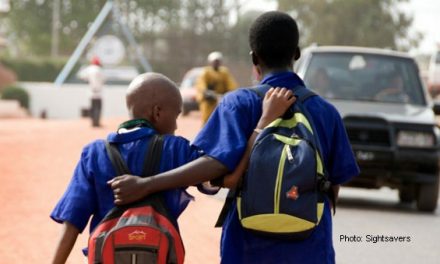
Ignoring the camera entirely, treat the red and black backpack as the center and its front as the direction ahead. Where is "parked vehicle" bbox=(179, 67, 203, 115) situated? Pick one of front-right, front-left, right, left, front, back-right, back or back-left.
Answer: back

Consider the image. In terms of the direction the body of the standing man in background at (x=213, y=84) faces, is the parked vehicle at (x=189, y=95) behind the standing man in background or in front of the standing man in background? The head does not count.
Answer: behind

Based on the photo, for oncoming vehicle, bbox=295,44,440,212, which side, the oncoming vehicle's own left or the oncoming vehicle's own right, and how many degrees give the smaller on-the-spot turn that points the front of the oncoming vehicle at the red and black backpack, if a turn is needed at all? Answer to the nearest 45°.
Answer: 0° — it already faces it

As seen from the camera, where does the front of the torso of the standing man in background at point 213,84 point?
toward the camera

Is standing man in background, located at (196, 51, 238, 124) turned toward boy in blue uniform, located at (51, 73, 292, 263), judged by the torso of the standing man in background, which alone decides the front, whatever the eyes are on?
yes

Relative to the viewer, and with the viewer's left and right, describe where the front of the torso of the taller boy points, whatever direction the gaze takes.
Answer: facing away from the viewer

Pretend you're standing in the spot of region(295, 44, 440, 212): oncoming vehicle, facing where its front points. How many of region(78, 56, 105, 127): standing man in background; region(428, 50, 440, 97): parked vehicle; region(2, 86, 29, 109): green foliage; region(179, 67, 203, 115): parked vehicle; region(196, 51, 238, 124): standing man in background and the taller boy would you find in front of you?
1

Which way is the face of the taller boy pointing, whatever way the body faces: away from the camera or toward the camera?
away from the camera

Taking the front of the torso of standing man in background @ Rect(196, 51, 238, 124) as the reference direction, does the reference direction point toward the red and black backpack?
yes

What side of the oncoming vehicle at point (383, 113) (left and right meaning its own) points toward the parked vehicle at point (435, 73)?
back

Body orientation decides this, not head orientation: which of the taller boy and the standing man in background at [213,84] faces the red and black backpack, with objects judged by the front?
the standing man in background

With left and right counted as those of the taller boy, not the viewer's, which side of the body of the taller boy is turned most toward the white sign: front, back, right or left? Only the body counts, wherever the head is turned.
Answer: front

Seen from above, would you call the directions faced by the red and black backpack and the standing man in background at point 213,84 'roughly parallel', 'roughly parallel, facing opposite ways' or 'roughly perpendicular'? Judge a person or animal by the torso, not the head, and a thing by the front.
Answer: roughly parallel

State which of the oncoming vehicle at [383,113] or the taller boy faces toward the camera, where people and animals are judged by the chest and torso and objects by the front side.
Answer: the oncoming vehicle

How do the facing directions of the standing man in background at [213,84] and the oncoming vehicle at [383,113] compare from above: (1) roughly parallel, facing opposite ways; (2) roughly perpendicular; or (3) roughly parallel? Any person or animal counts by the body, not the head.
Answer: roughly parallel

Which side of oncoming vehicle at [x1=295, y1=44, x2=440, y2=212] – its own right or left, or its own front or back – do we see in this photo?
front

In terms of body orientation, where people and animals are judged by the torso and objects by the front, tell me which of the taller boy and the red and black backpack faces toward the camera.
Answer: the red and black backpack

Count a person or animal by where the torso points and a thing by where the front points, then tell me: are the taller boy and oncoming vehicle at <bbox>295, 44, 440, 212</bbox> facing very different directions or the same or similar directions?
very different directions

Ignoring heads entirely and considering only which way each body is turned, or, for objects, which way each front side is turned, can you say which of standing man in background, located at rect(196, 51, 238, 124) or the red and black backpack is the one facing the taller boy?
the standing man in background

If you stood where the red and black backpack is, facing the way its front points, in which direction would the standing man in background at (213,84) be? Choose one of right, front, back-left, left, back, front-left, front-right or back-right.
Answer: back
